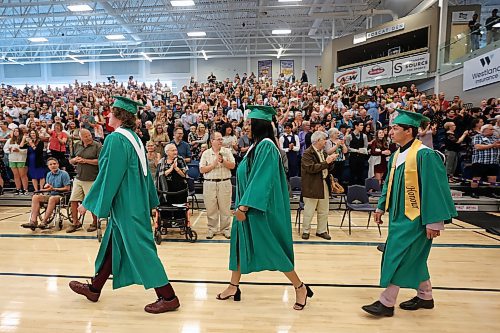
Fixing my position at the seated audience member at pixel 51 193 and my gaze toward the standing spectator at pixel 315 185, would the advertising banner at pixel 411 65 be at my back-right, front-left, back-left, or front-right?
front-left

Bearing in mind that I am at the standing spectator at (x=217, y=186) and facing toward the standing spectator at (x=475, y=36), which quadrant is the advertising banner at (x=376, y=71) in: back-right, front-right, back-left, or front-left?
front-left

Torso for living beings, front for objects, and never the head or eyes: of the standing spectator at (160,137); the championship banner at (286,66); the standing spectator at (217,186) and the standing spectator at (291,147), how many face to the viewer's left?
0

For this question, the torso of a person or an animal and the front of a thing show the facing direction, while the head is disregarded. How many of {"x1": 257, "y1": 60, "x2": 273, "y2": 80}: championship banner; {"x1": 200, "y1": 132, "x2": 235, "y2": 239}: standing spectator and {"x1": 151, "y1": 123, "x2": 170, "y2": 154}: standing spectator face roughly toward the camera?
3

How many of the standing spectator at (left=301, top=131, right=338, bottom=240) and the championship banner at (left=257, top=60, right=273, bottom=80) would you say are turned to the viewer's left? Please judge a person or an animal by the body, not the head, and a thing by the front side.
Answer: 0

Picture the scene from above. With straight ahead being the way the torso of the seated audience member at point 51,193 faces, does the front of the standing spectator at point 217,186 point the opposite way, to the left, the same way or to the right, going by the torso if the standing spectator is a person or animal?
the same way

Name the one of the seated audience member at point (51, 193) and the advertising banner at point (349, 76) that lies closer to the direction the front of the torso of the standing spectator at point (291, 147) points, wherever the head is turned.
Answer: the seated audience member

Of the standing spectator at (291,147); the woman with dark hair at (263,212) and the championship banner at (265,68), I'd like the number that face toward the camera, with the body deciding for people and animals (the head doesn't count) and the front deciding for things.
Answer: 2

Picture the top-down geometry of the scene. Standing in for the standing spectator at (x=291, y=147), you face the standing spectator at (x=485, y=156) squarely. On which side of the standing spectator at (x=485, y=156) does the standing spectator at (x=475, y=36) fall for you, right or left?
left

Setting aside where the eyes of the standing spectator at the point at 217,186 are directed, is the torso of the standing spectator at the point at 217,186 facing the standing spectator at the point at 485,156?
no

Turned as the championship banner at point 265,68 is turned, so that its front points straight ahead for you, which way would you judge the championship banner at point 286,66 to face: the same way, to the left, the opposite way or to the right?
the same way

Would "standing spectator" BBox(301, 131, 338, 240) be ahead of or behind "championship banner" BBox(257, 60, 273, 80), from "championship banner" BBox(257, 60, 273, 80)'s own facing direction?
ahead

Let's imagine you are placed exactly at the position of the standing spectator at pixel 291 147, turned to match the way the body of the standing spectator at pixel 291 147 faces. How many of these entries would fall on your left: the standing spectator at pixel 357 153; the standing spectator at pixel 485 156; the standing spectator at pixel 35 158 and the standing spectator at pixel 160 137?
2

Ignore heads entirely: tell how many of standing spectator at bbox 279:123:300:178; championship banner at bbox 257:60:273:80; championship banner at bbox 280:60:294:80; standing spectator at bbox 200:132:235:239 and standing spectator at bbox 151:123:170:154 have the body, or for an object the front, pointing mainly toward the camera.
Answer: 5

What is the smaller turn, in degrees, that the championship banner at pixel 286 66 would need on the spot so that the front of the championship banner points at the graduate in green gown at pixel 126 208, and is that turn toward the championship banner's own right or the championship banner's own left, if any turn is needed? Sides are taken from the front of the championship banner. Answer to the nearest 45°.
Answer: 0° — it already faces them

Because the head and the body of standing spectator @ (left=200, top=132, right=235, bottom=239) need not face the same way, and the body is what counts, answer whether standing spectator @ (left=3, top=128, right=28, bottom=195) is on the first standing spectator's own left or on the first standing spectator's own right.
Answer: on the first standing spectator's own right

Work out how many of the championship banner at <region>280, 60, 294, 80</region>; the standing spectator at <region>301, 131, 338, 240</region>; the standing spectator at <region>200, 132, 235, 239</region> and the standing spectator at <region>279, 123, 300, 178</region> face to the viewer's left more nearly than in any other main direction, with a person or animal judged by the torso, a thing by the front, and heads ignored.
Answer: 0

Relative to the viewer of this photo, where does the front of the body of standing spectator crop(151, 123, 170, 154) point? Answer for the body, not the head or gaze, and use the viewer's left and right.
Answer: facing the viewer

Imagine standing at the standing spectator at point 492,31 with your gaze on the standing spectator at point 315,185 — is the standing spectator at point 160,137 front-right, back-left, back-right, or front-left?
front-right

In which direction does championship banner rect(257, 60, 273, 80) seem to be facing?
toward the camera

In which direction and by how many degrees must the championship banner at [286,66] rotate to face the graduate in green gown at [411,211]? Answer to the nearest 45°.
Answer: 0° — it already faces them
